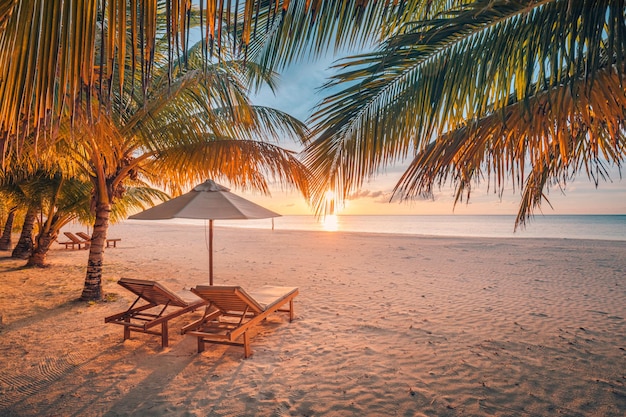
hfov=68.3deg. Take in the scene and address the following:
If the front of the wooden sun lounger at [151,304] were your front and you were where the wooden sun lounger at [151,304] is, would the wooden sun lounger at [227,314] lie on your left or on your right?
on your right

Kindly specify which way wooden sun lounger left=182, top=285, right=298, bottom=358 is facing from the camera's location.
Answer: facing away from the viewer and to the right of the viewer

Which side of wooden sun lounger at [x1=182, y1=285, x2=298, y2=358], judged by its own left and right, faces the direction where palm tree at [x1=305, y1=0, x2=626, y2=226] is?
right

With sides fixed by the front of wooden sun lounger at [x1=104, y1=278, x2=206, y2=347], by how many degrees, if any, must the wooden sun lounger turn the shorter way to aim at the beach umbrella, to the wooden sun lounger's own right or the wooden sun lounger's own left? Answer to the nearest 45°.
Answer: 0° — it already faces it

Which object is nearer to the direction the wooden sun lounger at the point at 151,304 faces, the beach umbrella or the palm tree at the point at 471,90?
the beach umbrella

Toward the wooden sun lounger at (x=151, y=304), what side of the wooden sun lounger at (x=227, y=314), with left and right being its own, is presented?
left

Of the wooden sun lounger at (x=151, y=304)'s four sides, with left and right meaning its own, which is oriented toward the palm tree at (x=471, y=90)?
right

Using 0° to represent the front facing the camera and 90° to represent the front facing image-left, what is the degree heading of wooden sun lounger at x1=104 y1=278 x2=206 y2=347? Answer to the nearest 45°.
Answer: approximately 225°
